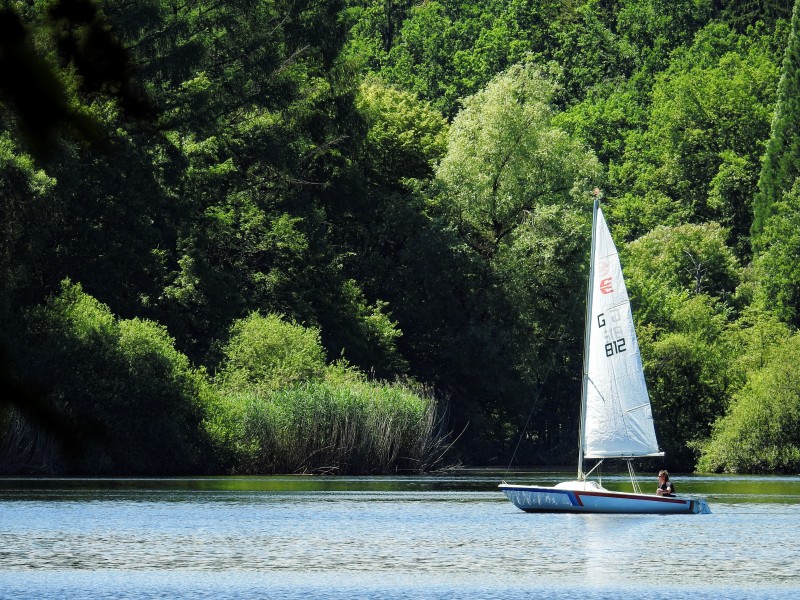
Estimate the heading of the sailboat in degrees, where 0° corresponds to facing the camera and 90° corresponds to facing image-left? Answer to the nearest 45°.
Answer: approximately 90°
